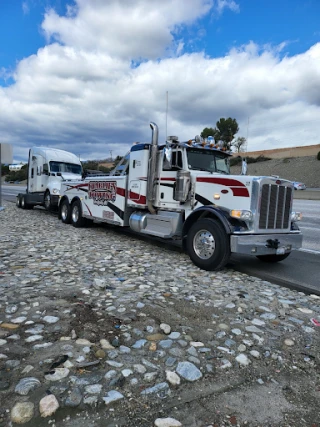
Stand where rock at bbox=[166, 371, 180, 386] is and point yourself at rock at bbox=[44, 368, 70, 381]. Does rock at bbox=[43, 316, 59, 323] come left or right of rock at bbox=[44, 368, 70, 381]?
right

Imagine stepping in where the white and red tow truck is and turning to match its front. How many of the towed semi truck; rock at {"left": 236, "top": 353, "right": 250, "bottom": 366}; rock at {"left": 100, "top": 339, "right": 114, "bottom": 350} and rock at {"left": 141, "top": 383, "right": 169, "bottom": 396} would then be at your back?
1

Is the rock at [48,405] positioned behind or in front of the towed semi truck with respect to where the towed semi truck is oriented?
in front

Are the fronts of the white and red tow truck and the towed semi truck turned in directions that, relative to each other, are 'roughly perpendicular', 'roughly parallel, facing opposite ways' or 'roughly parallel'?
roughly parallel

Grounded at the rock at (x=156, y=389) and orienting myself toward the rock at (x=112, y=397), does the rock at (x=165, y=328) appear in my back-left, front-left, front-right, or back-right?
back-right

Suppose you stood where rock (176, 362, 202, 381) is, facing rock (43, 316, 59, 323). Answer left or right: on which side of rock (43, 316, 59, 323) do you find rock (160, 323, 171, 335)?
right

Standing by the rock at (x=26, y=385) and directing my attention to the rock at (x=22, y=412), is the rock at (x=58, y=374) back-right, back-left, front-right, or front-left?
back-left

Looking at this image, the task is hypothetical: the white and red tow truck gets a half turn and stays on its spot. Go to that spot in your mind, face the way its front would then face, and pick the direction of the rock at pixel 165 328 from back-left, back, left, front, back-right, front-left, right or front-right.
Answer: back-left

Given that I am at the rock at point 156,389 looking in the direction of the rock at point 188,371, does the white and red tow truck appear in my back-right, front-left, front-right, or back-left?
front-left

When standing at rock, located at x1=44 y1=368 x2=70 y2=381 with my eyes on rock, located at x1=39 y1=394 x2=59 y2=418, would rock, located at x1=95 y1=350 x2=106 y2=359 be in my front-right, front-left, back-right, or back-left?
back-left

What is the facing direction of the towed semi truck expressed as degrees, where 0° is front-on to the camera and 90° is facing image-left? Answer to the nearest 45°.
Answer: approximately 315°

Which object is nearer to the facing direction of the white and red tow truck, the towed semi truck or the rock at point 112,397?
the rock

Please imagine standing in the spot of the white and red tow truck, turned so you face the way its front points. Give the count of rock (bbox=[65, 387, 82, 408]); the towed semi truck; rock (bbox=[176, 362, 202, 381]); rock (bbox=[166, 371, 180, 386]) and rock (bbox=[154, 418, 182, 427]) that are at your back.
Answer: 1

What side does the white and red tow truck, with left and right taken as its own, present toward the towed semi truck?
back

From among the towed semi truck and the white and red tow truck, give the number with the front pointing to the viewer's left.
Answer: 0

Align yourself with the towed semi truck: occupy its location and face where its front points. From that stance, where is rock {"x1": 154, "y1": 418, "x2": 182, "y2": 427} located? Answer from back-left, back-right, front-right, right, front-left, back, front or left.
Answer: front-right

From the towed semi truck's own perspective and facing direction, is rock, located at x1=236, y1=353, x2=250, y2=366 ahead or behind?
ahead

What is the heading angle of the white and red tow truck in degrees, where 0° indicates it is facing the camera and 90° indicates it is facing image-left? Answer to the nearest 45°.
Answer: approximately 315°

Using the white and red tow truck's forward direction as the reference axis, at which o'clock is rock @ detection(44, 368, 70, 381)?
The rock is roughly at 2 o'clock from the white and red tow truck.
